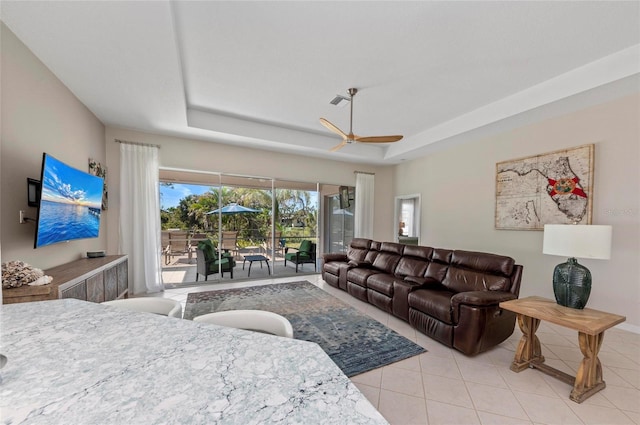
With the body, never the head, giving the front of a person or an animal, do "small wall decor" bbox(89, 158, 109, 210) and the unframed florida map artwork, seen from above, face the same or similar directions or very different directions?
very different directions

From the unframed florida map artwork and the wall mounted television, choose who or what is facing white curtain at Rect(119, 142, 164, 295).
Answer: the unframed florida map artwork

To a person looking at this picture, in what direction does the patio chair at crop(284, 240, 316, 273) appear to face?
facing the viewer and to the left of the viewer

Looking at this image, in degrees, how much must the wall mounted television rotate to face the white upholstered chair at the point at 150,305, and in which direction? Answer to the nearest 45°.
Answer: approximately 45° to its right

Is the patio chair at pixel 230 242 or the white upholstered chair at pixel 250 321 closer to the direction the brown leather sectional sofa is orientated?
the white upholstered chair

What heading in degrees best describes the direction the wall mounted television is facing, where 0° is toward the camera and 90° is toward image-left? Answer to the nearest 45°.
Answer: approximately 315°

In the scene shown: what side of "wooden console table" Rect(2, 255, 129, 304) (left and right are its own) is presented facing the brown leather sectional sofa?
front

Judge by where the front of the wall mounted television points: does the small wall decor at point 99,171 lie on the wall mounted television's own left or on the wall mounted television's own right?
on the wall mounted television's own left

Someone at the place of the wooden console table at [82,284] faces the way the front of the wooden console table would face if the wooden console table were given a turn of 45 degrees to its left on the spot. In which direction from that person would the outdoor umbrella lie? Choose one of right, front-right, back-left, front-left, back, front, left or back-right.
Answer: front-left

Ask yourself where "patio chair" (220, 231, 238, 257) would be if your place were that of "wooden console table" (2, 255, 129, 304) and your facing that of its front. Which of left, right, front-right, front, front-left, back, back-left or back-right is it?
left

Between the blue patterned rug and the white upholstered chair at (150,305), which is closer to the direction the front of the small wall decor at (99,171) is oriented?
the blue patterned rug

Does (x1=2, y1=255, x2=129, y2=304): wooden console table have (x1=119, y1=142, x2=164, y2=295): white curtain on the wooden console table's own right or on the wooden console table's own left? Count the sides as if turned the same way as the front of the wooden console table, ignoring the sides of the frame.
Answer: on the wooden console table's own left

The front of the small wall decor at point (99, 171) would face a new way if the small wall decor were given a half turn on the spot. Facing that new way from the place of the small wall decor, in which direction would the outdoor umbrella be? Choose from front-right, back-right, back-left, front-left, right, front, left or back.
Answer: back-right

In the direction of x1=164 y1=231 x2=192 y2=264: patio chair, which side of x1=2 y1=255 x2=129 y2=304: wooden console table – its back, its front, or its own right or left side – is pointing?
left

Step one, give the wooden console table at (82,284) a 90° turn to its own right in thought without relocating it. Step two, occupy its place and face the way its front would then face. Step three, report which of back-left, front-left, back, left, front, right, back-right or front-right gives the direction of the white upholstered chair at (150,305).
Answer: front-left

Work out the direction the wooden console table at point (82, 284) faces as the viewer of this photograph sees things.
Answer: facing the viewer and to the right of the viewer

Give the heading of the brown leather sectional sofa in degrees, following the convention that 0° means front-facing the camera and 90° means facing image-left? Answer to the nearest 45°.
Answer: approximately 45°

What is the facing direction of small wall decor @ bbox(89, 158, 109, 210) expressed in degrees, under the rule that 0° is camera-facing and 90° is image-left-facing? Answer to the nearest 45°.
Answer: approximately 315°

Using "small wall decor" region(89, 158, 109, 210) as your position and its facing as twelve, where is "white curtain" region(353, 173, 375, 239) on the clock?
The white curtain is roughly at 11 o'clock from the small wall decor.

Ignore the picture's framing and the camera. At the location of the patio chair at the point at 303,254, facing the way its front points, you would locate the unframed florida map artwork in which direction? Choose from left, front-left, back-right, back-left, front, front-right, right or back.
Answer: left
